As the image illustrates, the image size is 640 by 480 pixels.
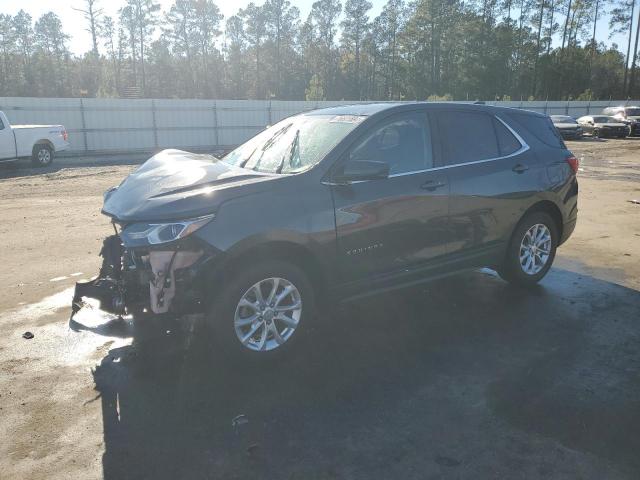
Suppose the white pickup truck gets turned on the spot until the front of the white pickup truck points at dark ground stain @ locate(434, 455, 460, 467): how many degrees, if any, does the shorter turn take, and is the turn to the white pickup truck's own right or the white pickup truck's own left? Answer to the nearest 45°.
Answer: approximately 90° to the white pickup truck's own left

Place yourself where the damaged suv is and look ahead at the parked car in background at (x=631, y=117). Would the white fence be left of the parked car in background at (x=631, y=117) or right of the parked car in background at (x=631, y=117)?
left

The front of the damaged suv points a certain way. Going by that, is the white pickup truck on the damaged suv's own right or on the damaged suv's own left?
on the damaged suv's own right

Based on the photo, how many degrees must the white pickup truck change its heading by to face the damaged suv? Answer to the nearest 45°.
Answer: approximately 90° to its left

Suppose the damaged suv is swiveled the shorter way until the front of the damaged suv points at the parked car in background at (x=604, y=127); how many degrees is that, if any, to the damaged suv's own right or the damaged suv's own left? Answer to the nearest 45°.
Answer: approximately 180°

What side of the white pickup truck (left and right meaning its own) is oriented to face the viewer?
left

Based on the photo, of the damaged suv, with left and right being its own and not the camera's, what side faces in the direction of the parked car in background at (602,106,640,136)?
back

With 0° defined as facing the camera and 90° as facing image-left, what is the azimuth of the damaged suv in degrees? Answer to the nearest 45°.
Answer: approximately 45°
